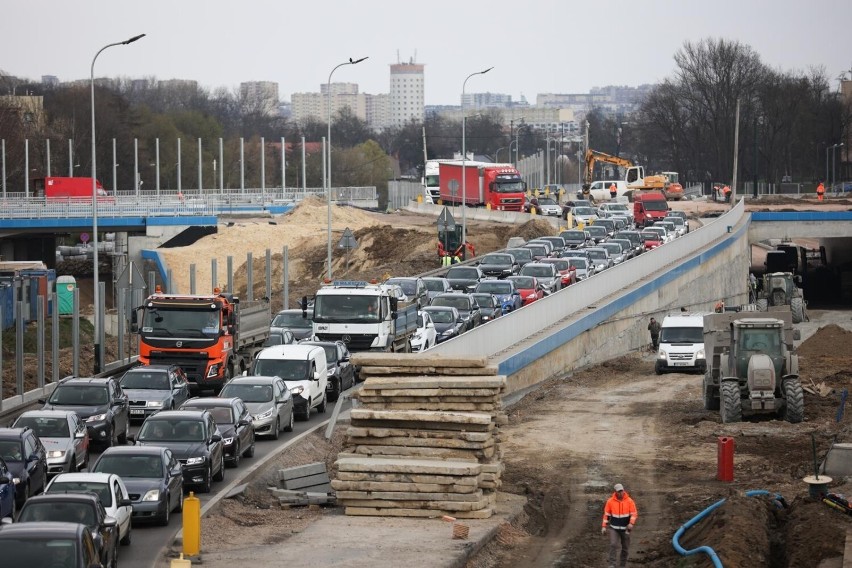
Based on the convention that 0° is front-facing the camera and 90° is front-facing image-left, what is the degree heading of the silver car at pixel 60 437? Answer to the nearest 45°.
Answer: approximately 45°

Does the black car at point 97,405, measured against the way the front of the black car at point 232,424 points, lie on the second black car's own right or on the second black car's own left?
on the second black car's own right

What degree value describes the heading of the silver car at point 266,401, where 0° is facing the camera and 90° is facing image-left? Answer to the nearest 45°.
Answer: approximately 45°

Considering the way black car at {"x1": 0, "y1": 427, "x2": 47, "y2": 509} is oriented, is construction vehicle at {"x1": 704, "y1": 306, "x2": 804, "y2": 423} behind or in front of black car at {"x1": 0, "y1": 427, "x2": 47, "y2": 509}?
behind

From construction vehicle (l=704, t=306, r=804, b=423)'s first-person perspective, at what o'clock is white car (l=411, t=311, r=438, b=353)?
The white car is roughly at 4 o'clock from the construction vehicle.

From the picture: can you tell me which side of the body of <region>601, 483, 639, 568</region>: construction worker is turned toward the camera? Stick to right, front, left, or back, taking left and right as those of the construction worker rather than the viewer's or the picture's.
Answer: front

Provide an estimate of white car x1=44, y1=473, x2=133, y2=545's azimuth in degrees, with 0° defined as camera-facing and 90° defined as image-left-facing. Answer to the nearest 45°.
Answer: approximately 45°

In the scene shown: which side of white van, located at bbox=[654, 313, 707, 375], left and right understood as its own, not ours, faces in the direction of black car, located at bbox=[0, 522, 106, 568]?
front

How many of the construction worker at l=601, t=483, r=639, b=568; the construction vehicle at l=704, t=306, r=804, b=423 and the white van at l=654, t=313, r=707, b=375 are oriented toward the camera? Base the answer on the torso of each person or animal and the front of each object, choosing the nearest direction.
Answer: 3

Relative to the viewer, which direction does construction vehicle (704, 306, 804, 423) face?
toward the camera

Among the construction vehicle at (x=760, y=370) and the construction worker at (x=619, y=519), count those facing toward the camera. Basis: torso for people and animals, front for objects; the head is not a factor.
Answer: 2

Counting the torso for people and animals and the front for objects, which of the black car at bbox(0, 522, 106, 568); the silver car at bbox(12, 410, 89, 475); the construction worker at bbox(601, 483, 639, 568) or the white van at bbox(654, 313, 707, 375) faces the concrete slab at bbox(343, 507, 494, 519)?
the white van

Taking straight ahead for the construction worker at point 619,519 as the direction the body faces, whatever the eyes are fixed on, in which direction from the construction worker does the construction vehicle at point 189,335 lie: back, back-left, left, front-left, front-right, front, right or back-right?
back-right
